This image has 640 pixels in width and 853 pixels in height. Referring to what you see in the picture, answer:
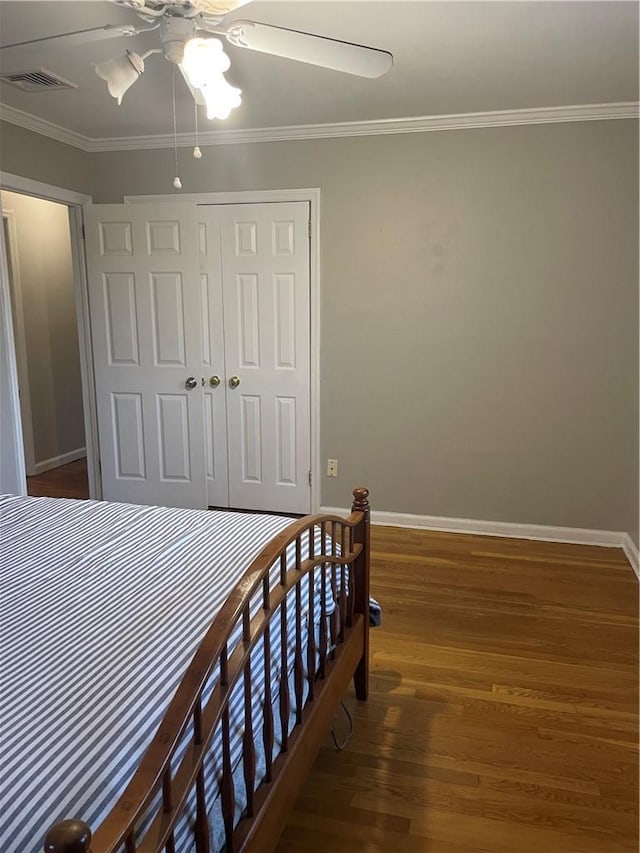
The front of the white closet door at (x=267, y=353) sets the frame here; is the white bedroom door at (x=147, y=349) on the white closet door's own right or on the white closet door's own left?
on the white closet door's own right

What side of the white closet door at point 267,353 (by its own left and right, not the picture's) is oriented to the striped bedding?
front

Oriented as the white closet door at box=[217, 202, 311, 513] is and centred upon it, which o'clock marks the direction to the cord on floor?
The cord on floor is roughly at 12 o'clock from the white closet door.

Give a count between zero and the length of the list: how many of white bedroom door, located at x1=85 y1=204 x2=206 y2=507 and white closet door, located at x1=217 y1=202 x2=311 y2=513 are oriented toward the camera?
2

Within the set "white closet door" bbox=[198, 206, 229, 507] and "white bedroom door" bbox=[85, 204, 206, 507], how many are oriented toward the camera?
2

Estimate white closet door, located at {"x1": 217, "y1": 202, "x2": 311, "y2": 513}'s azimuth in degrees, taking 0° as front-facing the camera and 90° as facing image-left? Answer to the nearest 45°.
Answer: approximately 0°

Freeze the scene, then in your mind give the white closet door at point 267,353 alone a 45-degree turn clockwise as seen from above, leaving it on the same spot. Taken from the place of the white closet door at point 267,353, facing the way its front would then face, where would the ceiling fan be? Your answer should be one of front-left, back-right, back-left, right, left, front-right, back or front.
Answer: front-left
